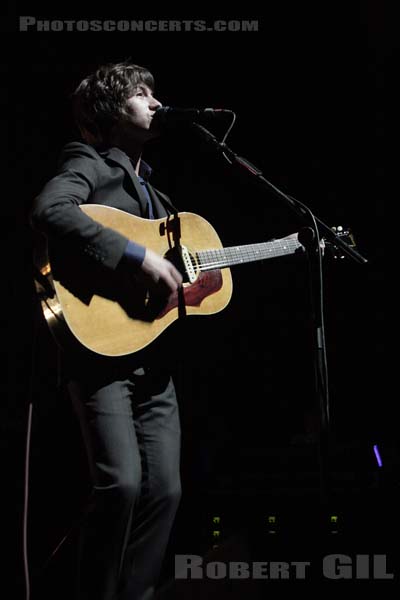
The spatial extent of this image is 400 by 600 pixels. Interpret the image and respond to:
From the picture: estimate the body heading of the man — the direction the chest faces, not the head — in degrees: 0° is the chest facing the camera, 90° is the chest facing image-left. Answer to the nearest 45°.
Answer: approximately 315°

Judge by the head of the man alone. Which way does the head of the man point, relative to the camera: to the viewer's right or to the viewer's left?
to the viewer's right

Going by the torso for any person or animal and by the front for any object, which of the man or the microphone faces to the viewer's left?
the microphone

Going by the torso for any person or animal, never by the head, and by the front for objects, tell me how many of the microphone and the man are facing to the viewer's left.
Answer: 1

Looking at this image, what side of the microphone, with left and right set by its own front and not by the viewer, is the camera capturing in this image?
left
